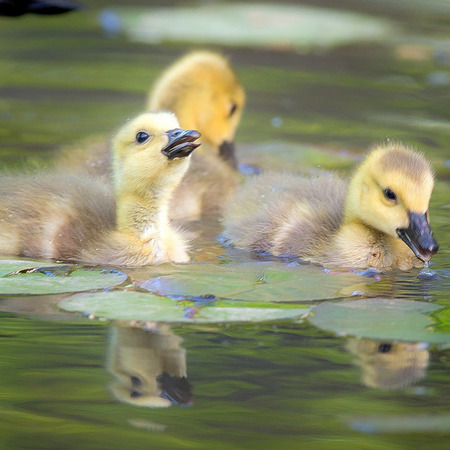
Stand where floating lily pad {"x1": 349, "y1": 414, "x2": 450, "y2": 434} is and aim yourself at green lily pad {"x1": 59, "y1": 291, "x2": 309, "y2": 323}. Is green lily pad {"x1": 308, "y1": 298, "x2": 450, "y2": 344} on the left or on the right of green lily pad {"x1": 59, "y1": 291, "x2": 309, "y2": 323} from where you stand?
right

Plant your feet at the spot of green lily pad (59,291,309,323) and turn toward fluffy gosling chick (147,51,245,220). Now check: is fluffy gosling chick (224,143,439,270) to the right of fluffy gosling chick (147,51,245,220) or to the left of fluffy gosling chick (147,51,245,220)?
right

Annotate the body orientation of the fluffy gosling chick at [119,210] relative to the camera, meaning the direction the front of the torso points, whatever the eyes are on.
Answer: to the viewer's right

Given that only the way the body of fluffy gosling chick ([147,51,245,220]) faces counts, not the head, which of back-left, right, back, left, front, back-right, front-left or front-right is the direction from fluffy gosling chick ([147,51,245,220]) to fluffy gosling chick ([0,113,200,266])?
right

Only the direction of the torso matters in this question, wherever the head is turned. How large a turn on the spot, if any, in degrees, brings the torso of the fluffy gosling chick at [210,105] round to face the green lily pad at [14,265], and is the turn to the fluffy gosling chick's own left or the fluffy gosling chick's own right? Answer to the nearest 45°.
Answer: approximately 90° to the fluffy gosling chick's own right

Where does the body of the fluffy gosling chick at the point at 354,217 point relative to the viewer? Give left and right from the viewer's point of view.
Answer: facing the viewer and to the right of the viewer

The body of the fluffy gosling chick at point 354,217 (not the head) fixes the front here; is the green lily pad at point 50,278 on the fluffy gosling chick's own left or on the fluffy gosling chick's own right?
on the fluffy gosling chick's own right

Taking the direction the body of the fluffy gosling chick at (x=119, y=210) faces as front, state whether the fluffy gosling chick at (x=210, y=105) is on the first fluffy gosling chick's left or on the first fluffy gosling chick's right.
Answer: on the first fluffy gosling chick's left

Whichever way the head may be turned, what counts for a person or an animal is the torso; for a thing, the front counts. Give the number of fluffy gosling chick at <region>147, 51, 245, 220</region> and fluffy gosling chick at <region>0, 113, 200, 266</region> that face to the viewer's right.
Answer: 2

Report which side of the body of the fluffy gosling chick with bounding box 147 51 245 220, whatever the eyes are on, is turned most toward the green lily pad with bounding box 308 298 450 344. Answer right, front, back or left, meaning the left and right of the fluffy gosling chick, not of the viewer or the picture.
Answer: right

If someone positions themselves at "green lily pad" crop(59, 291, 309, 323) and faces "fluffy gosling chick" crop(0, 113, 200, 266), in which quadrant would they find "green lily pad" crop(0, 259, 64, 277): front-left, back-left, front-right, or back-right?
front-left

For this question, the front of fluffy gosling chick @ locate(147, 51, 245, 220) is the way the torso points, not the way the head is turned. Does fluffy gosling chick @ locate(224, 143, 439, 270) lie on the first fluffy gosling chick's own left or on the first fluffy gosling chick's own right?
on the first fluffy gosling chick's own right

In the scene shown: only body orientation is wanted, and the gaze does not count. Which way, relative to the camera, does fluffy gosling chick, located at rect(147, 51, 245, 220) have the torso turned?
to the viewer's right

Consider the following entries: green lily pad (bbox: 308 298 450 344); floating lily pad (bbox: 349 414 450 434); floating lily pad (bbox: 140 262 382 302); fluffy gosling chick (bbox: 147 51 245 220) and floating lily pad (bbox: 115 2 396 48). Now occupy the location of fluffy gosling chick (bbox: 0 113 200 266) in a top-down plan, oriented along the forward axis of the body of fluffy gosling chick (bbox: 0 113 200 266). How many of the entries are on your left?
2

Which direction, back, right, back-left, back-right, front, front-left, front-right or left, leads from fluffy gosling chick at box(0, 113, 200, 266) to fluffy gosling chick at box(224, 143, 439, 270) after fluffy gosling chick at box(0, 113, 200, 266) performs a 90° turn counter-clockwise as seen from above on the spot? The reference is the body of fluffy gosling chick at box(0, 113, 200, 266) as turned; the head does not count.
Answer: right

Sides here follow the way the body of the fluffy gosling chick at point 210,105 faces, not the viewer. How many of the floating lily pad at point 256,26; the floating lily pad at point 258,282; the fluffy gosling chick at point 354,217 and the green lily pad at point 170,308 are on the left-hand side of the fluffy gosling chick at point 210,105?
1

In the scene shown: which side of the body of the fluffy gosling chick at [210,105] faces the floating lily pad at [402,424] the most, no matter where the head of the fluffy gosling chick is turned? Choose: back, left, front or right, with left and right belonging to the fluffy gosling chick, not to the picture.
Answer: right

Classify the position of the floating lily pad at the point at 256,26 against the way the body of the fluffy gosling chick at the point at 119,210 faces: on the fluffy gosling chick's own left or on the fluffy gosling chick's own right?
on the fluffy gosling chick's own left
